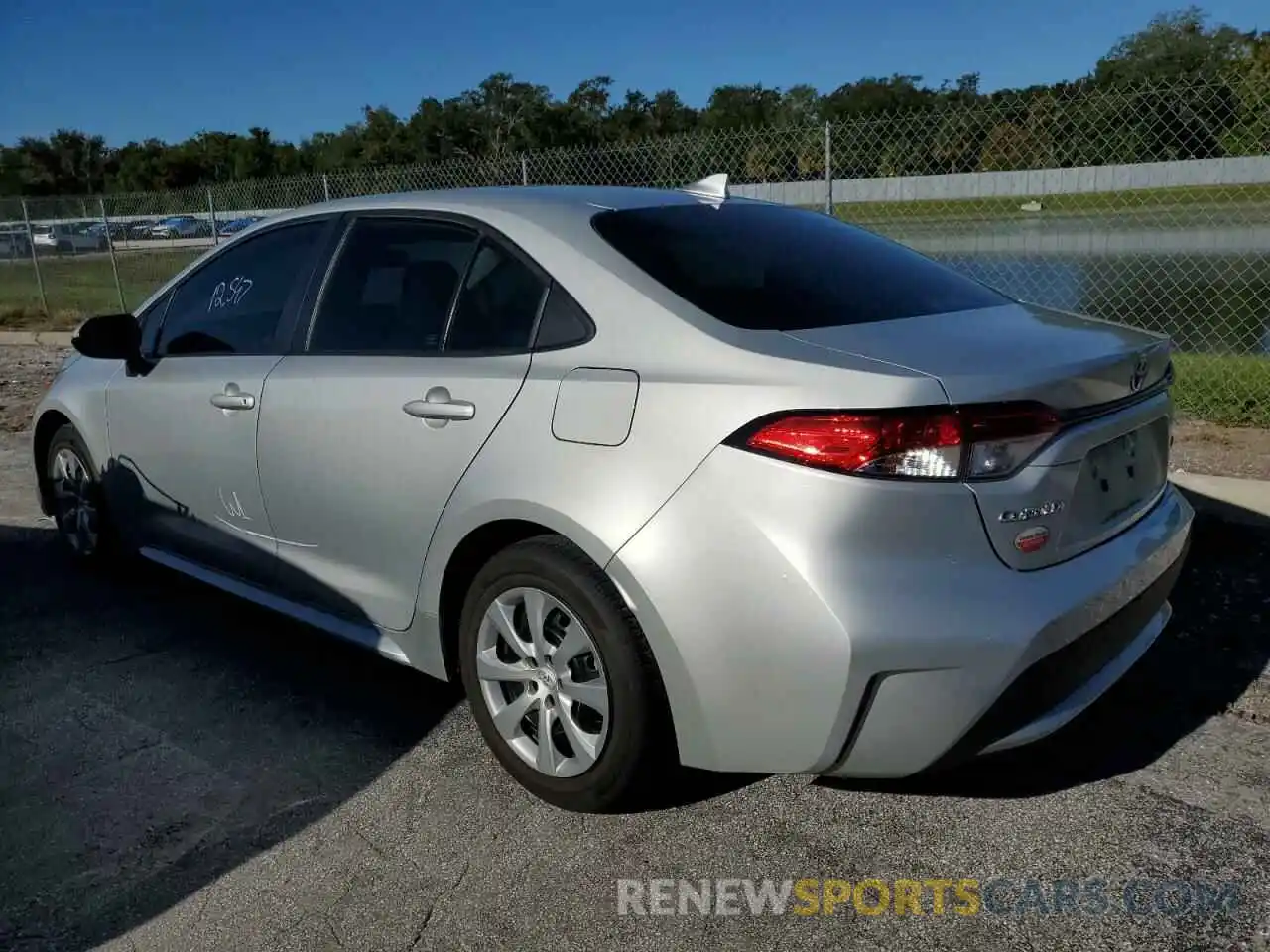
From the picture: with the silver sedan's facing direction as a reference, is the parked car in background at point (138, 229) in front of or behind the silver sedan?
in front

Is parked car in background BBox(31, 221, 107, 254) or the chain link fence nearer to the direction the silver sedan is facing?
the parked car in background

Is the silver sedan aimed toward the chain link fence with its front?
no

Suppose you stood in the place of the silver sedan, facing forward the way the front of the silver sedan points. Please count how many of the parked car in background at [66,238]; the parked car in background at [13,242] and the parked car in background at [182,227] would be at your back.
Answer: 0

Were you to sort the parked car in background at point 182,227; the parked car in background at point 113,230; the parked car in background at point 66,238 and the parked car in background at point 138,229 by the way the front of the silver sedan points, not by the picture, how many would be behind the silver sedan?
0

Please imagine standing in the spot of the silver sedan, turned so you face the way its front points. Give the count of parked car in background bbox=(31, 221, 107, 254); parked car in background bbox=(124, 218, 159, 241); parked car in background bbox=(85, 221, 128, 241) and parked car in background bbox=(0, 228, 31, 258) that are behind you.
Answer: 0

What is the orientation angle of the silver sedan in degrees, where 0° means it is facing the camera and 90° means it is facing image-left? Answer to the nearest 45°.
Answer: approximately 135°

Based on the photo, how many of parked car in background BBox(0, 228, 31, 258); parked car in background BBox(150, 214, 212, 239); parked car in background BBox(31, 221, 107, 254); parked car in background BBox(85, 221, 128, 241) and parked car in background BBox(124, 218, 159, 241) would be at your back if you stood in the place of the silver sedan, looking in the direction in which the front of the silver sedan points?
0

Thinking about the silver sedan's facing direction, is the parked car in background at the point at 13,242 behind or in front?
in front

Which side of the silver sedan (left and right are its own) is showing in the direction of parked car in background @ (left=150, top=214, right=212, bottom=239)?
front

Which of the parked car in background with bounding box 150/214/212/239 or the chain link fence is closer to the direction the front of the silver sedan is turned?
the parked car in background

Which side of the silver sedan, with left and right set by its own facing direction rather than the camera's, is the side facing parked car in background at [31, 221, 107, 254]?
front
